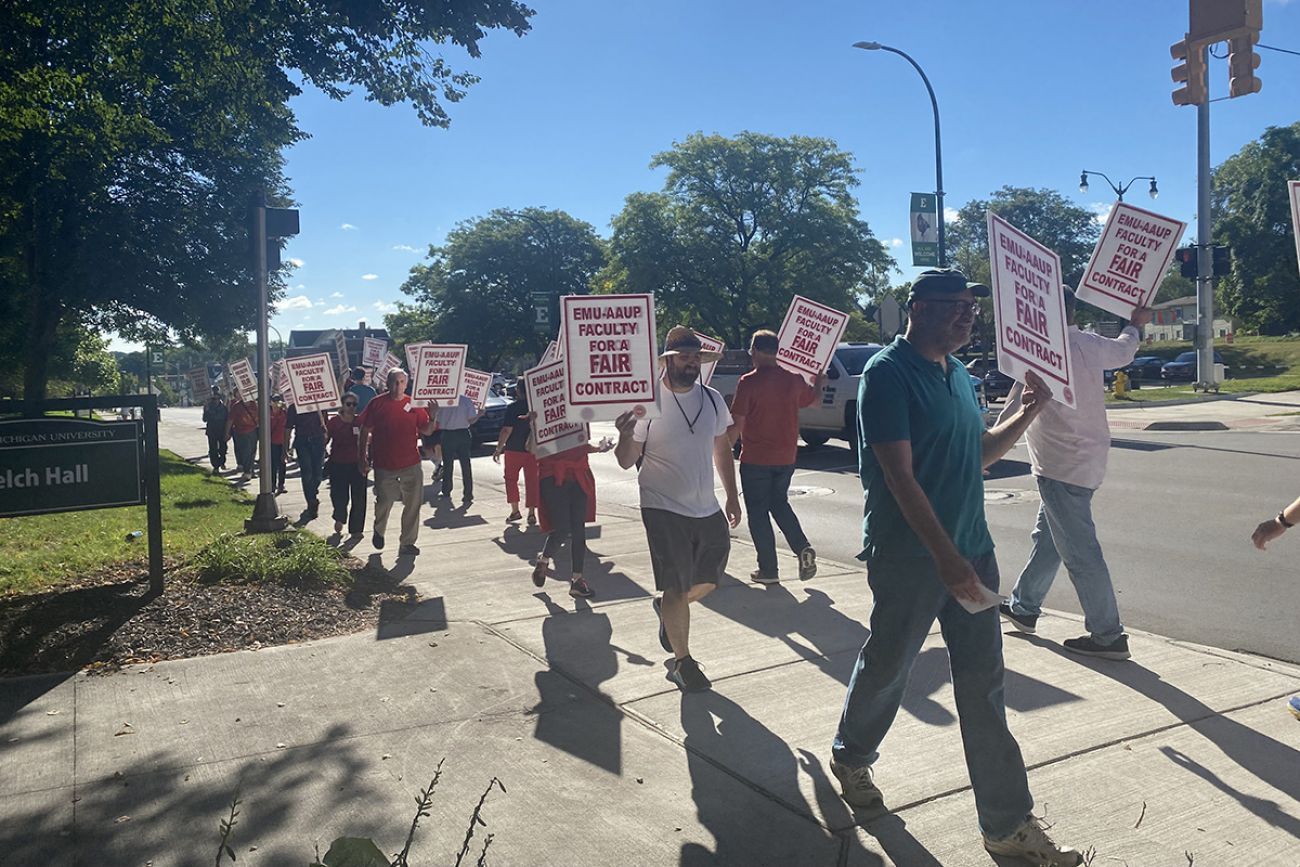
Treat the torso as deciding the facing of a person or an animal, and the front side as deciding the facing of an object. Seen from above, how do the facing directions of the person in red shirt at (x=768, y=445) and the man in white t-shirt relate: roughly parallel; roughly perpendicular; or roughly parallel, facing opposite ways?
roughly parallel, facing opposite ways

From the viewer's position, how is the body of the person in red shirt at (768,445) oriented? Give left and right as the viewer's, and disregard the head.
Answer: facing away from the viewer and to the left of the viewer

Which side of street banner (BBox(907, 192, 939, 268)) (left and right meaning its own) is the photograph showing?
front

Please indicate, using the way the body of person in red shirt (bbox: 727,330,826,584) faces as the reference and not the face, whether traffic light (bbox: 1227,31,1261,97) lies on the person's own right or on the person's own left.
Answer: on the person's own right

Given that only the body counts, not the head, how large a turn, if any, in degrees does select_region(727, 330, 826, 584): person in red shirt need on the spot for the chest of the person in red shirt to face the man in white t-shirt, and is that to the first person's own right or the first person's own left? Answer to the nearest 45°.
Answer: approximately 135° to the first person's own left

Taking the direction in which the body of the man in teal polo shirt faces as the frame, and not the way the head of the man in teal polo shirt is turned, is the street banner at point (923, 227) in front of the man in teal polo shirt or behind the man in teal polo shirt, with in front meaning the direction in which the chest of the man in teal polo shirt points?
behind

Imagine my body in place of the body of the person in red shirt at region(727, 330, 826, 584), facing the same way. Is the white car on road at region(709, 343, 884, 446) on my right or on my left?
on my right

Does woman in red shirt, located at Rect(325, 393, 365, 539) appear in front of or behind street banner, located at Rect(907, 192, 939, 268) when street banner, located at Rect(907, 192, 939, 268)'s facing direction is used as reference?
in front
